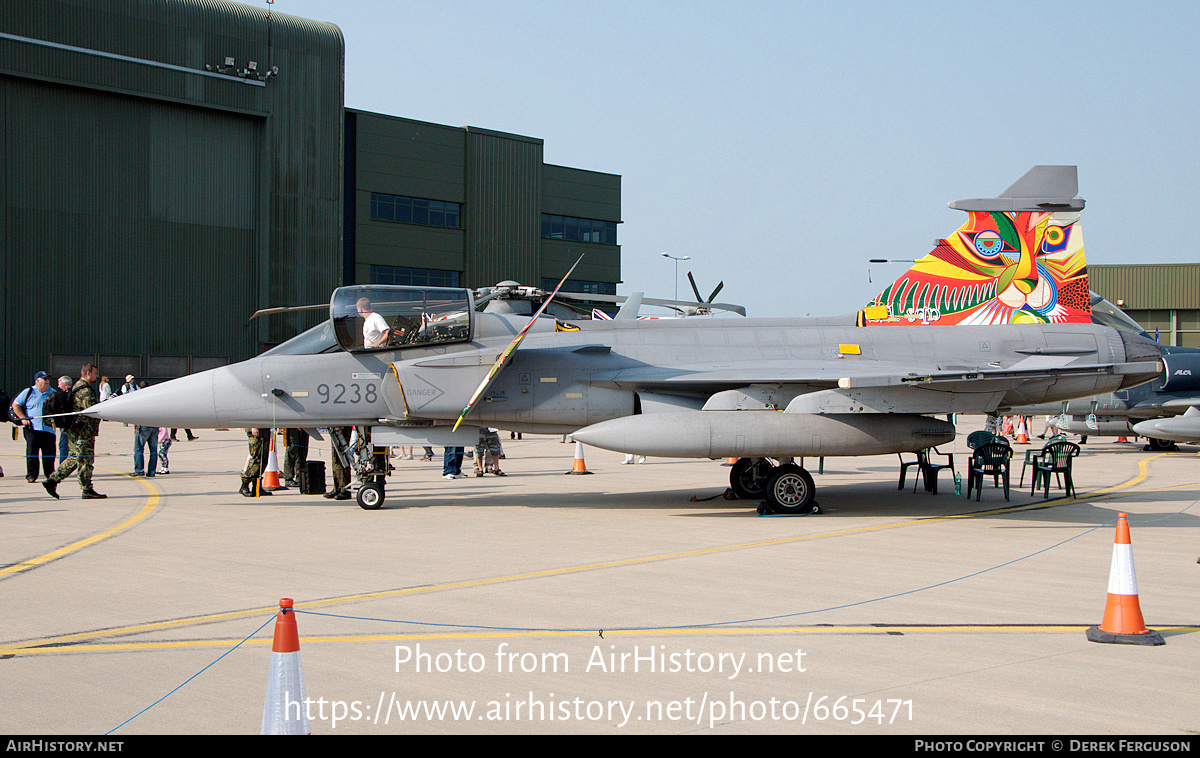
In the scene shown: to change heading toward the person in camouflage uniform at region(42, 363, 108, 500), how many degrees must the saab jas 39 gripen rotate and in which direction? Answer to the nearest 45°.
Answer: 0° — it already faces them

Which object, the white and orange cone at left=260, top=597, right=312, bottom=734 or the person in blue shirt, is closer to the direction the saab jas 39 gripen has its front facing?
the person in blue shirt

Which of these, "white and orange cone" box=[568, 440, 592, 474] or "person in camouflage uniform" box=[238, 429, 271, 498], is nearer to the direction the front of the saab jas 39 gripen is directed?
the person in camouflage uniform

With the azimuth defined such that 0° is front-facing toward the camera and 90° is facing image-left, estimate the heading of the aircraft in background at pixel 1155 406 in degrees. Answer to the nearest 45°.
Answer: approximately 90°

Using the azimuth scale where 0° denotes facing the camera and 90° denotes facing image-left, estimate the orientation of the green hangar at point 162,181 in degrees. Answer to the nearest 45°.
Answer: approximately 315°

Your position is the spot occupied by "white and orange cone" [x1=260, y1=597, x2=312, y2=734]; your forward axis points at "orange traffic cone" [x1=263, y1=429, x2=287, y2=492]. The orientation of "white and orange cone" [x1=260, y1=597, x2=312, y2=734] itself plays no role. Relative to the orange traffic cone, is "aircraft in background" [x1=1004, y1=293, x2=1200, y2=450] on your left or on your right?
right

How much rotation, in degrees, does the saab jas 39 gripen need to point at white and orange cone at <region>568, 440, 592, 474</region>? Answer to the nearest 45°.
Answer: approximately 90° to its right

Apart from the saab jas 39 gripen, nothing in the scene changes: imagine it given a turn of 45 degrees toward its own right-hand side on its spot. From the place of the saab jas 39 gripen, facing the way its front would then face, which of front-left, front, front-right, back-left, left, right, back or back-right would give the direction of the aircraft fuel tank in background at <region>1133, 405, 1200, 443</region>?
right

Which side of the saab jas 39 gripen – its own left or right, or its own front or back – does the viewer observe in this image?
left

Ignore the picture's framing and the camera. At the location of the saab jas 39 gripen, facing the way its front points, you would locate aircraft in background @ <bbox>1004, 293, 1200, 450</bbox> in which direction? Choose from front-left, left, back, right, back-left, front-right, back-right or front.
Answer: back-right
